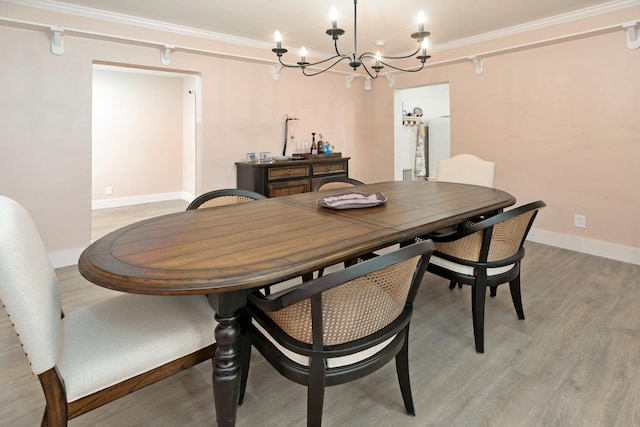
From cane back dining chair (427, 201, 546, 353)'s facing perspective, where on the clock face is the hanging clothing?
The hanging clothing is roughly at 1 o'clock from the cane back dining chair.

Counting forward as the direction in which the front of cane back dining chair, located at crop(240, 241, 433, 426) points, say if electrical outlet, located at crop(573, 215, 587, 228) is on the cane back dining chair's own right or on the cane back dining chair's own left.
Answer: on the cane back dining chair's own right

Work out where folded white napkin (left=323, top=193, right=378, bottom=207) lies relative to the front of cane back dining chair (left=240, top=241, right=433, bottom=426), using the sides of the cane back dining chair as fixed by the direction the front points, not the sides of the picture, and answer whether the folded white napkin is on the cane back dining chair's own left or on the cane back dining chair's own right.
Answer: on the cane back dining chair's own right

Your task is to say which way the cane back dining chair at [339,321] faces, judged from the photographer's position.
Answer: facing away from the viewer and to the left of the viewer

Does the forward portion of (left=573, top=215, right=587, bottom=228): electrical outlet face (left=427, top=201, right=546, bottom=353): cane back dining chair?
yes

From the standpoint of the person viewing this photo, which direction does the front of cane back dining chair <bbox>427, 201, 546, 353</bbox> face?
facing away from the viewer and to the left of the viewer

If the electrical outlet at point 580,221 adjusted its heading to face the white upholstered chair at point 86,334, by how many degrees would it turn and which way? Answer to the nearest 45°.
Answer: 0° — it already faces it
